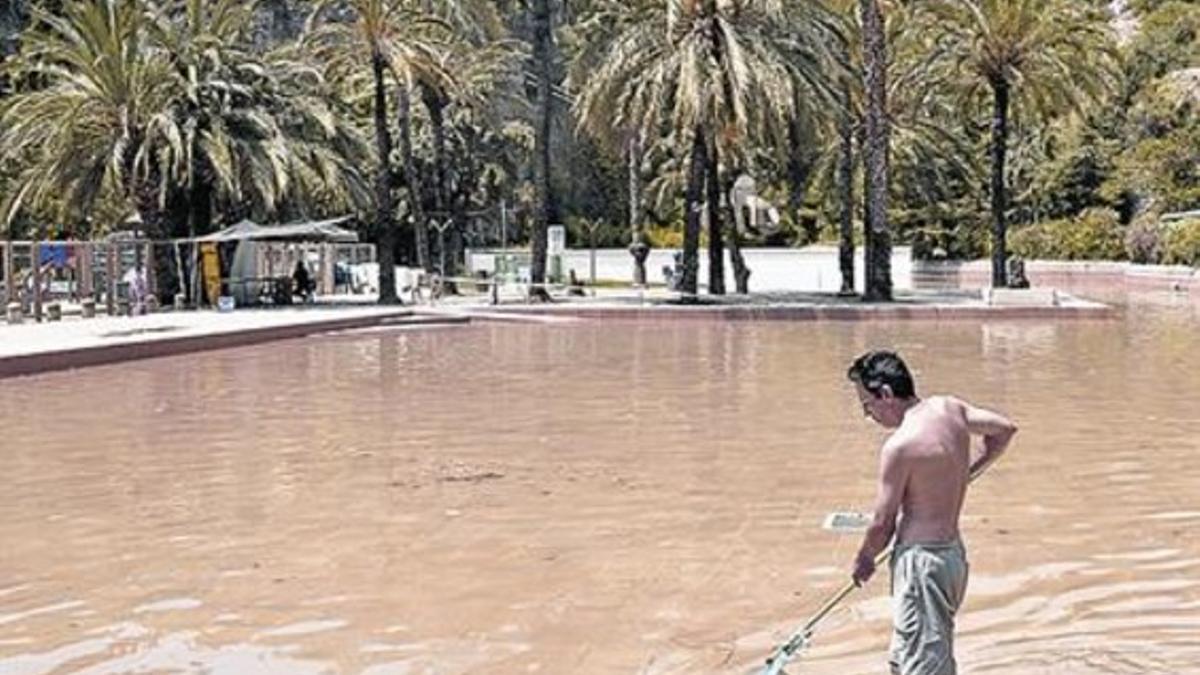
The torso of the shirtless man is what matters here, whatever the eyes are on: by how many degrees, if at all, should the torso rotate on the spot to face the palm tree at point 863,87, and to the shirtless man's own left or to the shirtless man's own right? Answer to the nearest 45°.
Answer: approximately 45° to the shirtless man's own right

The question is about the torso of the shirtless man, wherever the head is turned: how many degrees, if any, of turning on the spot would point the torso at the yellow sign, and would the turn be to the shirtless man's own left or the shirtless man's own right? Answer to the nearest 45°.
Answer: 0° — they already face it

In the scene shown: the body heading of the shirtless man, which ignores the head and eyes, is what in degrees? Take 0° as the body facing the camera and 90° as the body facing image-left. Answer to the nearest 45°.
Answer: approximately 135°

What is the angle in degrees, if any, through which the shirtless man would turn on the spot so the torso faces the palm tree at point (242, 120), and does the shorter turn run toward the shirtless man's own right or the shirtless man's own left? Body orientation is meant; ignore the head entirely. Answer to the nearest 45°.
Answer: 0° — they already face it
